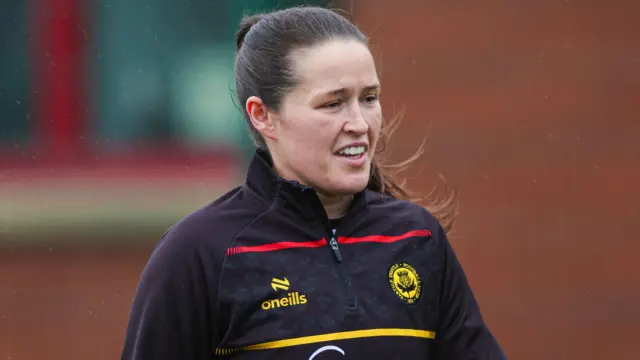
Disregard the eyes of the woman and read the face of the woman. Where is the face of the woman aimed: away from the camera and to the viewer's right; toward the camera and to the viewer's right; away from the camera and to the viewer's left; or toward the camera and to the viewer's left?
toward the camera and to the viewer's right

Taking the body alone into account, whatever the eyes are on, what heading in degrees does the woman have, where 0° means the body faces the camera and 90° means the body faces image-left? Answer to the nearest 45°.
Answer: approximately 315°
